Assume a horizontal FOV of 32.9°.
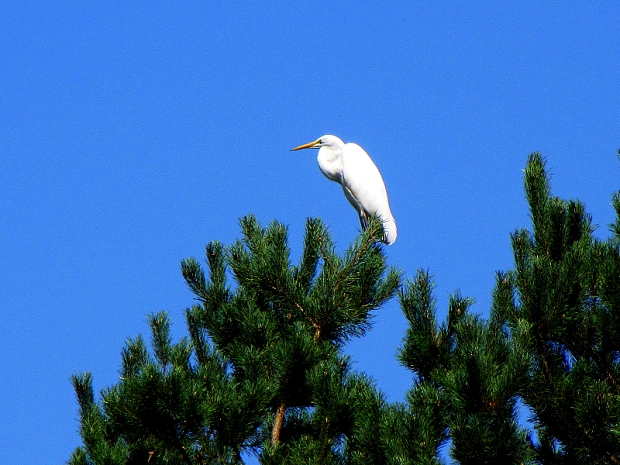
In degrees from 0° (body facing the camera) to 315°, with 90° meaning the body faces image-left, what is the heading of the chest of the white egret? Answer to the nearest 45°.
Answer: approximately 90°
